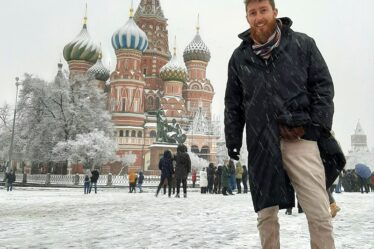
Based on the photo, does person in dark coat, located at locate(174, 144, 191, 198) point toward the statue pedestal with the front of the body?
yes

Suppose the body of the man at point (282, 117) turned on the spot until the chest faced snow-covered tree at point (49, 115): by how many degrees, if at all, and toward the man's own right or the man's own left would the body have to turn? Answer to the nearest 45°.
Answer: approximately 135° to the man's own right

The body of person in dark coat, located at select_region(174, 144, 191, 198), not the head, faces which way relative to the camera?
away from the camera

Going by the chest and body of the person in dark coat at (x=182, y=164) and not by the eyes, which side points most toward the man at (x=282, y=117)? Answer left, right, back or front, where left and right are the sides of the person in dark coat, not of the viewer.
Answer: back

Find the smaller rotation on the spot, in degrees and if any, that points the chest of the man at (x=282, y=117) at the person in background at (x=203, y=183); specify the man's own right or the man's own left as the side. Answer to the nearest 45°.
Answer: approximately 180°

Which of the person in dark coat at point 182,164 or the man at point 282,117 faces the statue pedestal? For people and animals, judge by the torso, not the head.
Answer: the person in dark coat

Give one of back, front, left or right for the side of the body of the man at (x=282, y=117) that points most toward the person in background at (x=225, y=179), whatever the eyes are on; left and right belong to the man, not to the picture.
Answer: back

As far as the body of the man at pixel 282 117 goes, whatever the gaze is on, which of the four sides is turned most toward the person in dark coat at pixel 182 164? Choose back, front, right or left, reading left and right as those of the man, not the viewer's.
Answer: back

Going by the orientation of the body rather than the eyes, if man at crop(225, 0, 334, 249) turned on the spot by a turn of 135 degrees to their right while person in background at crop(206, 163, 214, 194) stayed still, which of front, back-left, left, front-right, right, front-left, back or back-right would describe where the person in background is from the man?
front-right

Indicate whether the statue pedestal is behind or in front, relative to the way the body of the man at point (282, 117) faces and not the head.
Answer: behind
